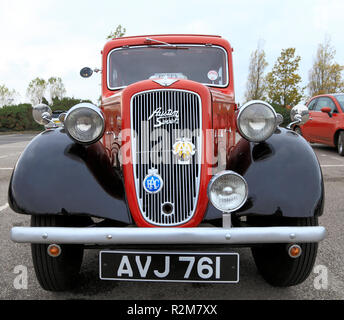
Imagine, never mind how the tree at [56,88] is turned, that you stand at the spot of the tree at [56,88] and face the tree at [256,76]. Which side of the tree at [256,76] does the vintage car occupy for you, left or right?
right

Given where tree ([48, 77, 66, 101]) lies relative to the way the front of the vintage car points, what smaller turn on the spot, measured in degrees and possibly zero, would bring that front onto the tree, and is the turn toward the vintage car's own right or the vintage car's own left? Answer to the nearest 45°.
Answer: approximately 180°

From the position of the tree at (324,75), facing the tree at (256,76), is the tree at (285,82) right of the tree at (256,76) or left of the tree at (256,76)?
left

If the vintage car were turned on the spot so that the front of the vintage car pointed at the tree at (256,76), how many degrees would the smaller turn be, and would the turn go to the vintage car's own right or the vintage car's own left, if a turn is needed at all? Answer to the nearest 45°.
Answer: approximately 180°

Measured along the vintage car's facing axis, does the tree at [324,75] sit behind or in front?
behind

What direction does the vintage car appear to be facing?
toward the camera

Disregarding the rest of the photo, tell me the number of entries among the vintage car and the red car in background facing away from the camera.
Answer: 0

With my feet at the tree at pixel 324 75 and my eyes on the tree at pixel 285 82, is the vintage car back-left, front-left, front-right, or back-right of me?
front-left

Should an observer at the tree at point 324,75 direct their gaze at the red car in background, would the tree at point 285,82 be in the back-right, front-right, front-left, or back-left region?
front-right
